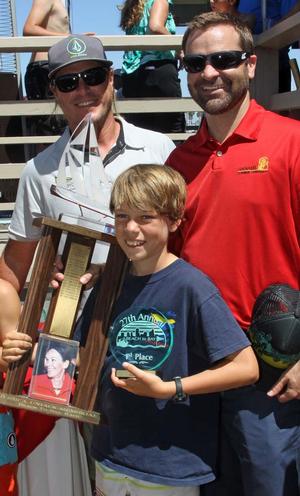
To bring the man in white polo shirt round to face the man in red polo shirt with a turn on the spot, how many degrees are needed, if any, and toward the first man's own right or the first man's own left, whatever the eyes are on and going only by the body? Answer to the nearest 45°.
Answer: approximately 45° to the first man's own left

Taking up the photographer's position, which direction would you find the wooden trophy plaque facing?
facing the viewer

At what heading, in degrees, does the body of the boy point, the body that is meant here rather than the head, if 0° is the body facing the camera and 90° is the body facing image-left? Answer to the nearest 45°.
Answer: approximately 45°

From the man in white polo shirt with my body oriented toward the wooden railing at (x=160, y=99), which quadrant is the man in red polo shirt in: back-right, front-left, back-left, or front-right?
back-right

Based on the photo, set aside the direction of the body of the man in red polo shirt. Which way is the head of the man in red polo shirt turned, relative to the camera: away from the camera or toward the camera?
toward the camera

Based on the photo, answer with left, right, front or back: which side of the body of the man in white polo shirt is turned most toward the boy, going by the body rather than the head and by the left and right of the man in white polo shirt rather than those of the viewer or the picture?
front

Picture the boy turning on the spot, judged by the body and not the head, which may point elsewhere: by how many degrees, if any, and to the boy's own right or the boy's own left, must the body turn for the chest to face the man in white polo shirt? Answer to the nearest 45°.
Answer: approximately 90° to the boy's own right

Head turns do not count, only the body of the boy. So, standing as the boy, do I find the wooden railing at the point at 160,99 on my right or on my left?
on my right

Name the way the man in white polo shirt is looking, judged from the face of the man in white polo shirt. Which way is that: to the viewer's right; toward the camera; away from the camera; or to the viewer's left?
toward the camera

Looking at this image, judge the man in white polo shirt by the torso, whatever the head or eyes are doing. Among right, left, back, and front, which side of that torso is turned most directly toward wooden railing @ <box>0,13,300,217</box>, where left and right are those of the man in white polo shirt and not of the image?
back

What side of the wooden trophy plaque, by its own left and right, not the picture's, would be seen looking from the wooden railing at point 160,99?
back

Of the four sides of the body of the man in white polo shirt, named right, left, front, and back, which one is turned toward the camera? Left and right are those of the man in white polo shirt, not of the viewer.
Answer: front
